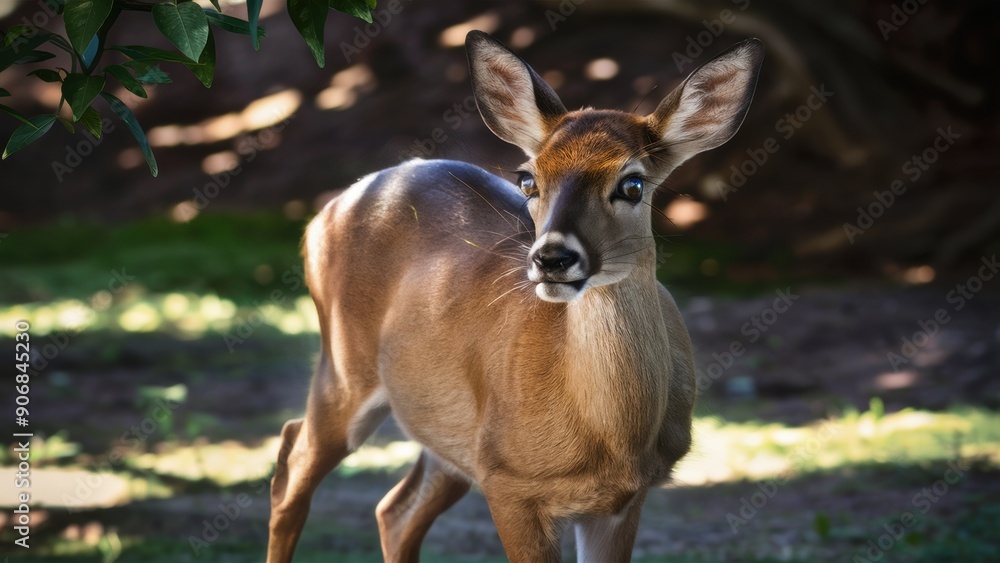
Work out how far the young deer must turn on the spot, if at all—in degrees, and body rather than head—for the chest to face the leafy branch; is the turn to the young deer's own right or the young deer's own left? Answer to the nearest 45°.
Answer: approximately 135° to the young deer's own right

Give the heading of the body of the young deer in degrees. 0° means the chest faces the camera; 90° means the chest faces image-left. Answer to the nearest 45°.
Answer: approximately 315°
